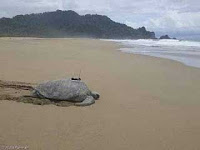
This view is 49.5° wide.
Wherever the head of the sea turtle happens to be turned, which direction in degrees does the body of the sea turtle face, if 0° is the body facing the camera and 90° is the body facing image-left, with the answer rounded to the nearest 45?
approximately 270°
